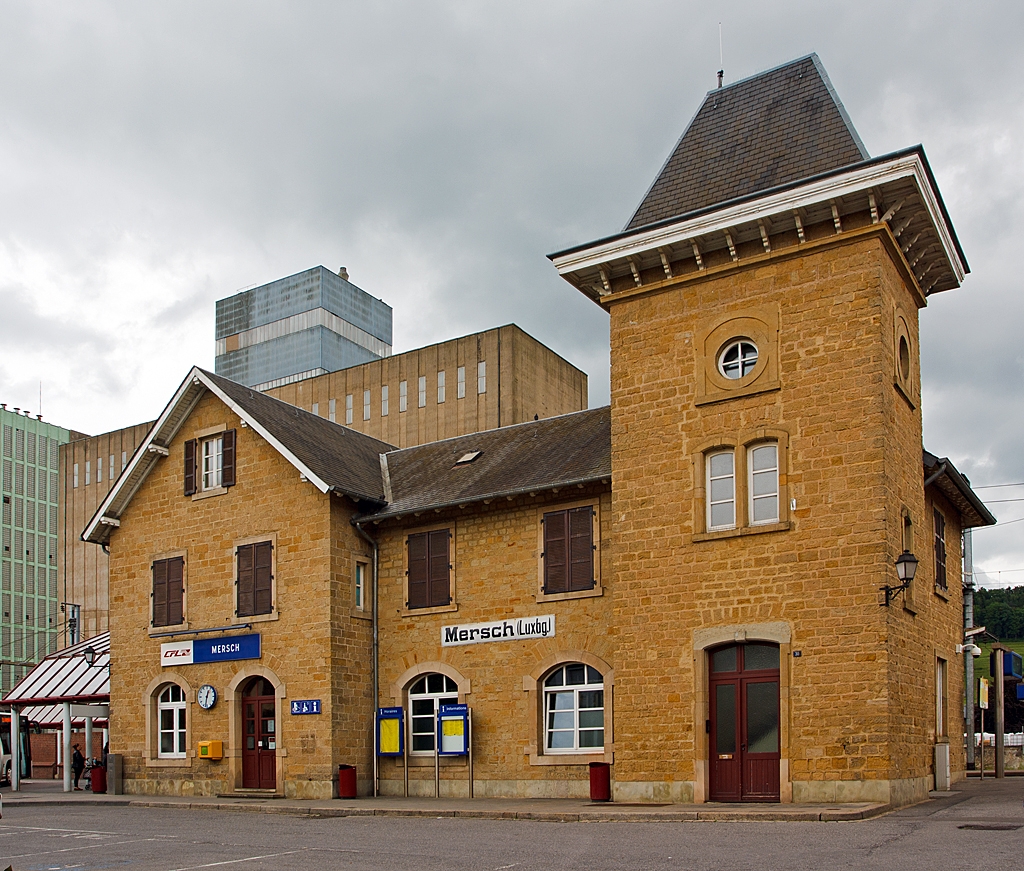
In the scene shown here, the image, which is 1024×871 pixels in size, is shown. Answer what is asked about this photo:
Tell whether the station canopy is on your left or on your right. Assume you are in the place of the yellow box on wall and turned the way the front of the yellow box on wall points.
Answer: on your right

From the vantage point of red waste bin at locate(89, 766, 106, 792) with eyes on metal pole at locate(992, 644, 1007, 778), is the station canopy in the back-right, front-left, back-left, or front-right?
back-left

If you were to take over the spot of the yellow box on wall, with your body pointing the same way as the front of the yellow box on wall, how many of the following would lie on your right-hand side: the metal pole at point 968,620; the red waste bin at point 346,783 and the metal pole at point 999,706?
0

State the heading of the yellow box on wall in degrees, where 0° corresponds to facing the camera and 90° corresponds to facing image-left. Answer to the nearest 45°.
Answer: approximately 45°

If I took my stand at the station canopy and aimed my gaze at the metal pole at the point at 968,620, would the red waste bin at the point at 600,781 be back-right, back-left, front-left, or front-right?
front-right

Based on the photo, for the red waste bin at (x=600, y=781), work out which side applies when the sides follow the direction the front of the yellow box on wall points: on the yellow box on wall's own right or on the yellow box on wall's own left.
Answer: on the yellow box on wall's own left

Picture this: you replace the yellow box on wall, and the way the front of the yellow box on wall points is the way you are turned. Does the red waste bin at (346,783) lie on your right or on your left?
on your left

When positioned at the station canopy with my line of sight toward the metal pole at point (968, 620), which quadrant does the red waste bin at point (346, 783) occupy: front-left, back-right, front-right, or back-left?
front-right

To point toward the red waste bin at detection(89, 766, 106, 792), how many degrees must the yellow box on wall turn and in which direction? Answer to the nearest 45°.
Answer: approximately 90° to its right

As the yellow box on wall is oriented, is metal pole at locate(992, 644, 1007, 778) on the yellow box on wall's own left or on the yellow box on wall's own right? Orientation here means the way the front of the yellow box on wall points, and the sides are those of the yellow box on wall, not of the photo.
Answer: on the yellow box on wall's own left
